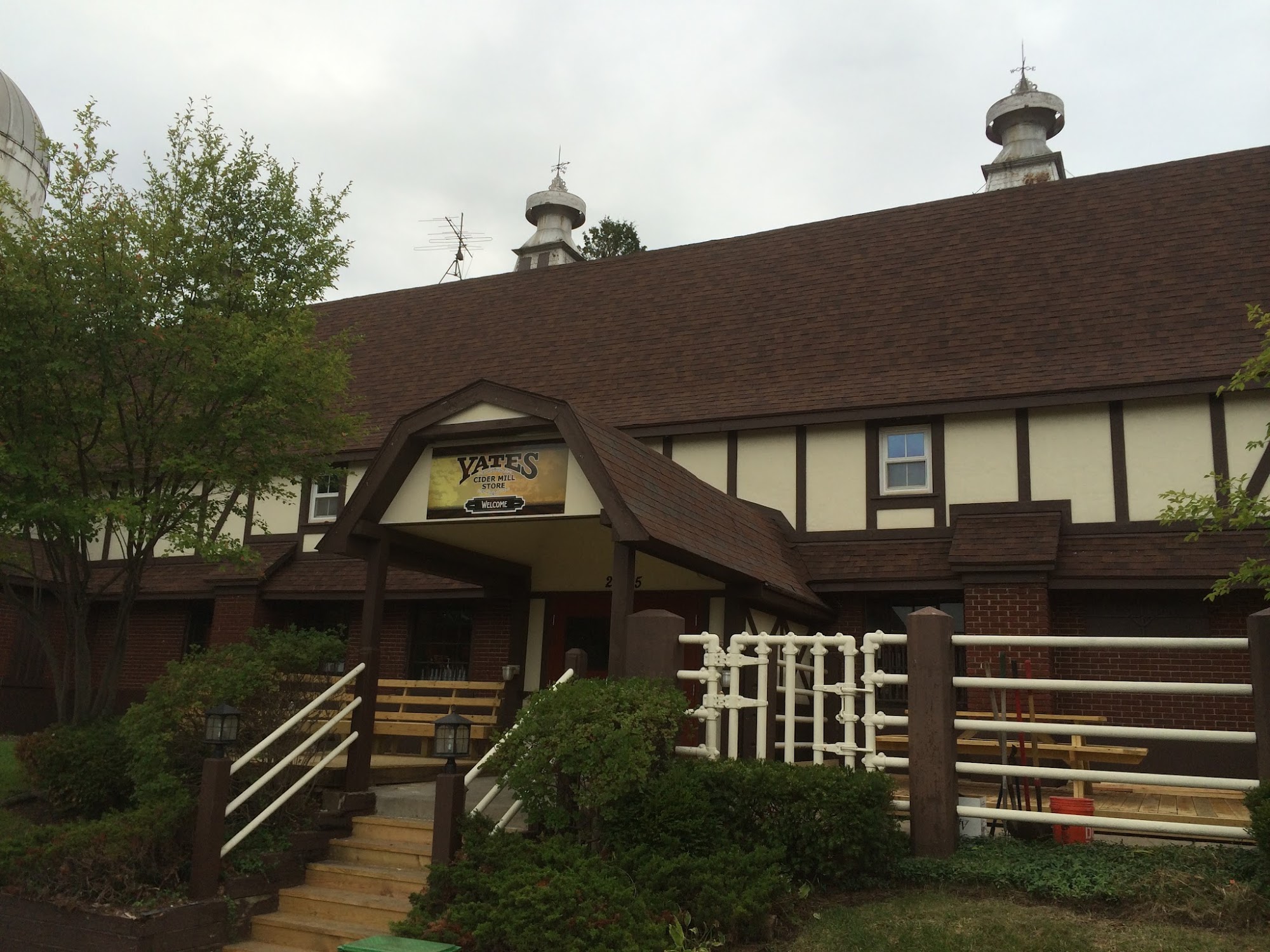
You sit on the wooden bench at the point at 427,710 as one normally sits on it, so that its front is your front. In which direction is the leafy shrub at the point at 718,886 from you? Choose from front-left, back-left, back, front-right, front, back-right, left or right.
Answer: front

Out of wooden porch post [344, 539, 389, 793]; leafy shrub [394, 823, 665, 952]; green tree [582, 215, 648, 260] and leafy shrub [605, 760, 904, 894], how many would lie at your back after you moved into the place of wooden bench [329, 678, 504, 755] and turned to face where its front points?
1

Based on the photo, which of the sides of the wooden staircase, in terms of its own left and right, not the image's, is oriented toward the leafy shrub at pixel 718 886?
left

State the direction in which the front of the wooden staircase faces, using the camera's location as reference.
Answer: facing the viewer and to the left of the viewer

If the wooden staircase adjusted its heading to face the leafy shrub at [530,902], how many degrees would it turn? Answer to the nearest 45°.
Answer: approximately 90° to its left

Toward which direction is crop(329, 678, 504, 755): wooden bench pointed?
toward the camera

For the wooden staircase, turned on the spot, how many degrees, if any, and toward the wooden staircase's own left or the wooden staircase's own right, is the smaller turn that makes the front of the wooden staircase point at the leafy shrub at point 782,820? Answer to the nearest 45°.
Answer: approximately 90° to the wooden staircase's own left

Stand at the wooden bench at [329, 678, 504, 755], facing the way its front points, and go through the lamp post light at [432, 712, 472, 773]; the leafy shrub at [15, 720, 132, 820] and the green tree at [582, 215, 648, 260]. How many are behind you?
1

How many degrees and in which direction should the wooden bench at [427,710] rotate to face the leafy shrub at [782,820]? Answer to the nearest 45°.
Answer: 0° — it already faces it

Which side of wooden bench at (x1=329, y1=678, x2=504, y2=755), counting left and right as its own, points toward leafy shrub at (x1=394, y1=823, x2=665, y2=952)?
front

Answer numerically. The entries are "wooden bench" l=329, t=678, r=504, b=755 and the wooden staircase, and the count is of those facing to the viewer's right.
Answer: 0

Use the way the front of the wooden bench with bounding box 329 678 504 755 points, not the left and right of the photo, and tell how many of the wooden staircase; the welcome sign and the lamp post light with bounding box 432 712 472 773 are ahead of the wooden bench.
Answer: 3

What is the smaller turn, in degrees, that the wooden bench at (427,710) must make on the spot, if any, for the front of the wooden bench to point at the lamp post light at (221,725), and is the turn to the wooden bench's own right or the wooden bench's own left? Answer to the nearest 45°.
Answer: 0° — it already faces it

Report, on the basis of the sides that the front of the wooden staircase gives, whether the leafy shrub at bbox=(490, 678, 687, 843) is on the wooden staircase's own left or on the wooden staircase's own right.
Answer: on the wooden staircase's own left
